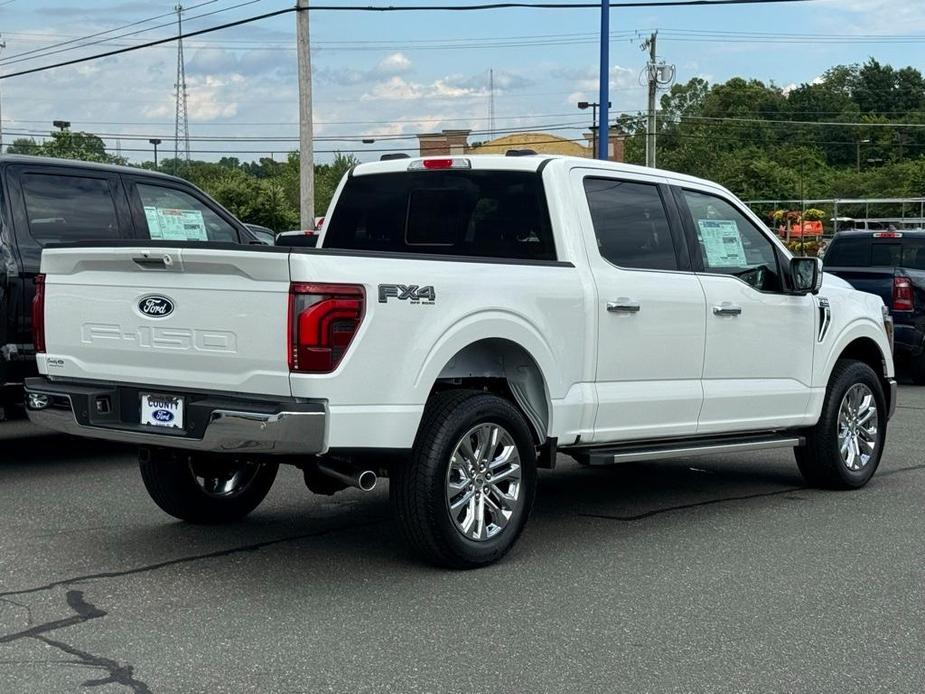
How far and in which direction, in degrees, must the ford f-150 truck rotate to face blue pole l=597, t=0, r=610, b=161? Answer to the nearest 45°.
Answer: approximately 45° to its left

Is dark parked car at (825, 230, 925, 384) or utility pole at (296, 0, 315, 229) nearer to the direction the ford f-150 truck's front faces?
the dark parked car

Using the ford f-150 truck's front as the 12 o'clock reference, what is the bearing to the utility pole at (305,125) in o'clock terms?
The utility pole is roughly at 10 o'clock from the ford f-150 truck.

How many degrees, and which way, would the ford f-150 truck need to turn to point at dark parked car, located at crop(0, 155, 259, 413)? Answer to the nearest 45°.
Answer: approximately 90° to its left

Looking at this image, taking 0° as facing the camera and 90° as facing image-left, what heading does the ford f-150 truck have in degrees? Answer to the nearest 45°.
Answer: approximately 225°

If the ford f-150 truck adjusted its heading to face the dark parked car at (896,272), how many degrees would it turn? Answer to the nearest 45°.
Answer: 0° — it already faces it

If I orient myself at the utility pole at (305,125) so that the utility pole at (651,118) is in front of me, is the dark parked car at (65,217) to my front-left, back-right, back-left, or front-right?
back-right
